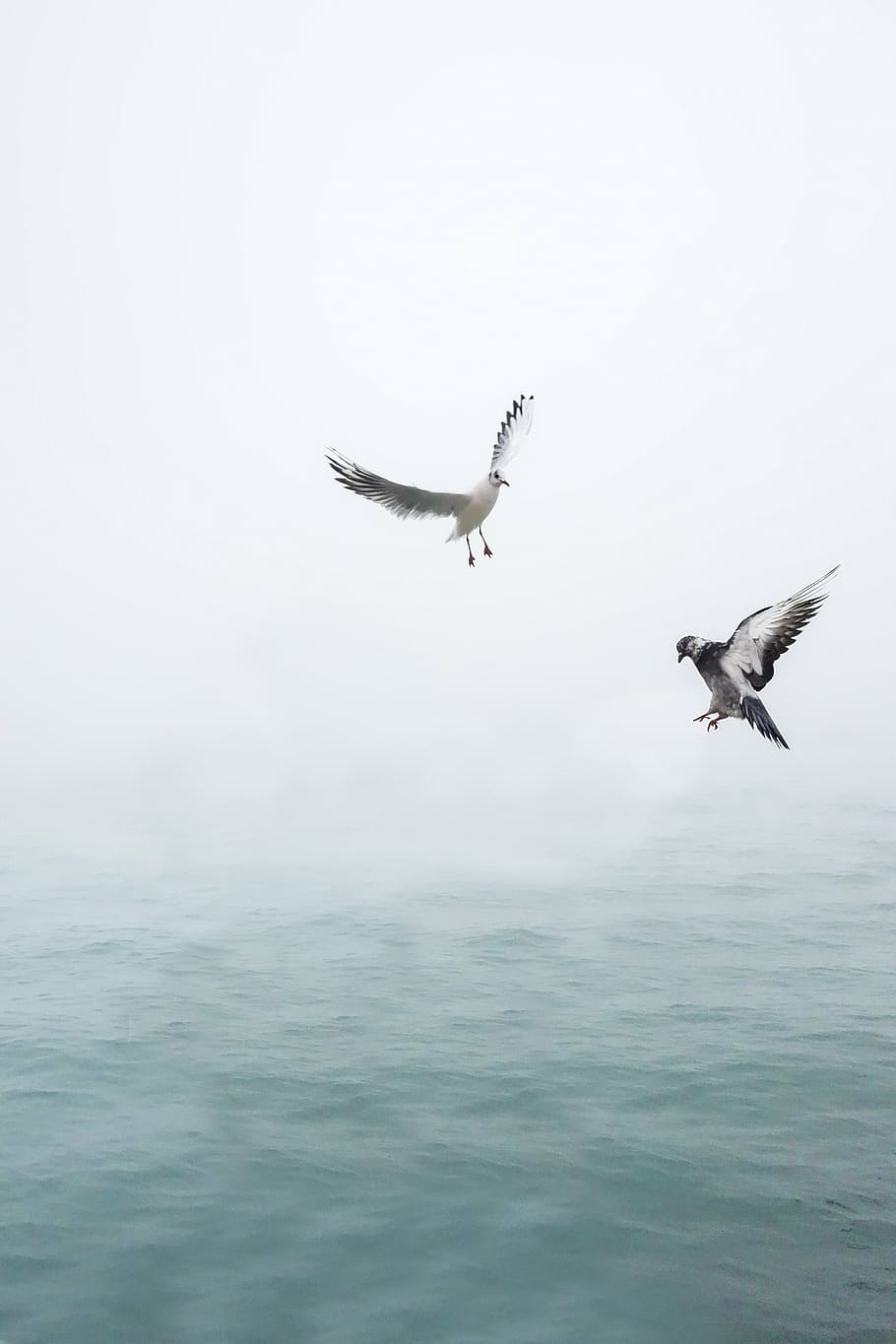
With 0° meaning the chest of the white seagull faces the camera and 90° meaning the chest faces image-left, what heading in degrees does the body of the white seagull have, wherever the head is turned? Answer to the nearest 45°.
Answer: approximately 315°

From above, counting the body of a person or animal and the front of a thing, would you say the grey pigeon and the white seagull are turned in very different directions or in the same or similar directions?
very different directions

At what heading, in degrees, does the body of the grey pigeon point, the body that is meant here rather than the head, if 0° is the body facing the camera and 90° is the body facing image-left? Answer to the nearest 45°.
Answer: approximately 90°

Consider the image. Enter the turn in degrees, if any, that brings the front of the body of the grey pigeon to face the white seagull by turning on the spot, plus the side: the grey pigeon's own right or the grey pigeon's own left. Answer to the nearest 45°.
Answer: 0° — it already faces it

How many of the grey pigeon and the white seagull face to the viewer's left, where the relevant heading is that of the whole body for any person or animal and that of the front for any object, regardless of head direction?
1
